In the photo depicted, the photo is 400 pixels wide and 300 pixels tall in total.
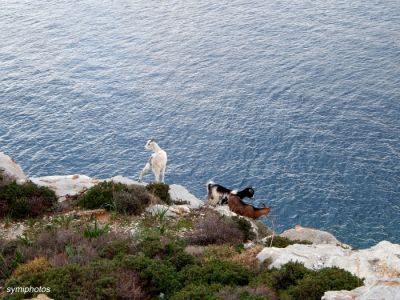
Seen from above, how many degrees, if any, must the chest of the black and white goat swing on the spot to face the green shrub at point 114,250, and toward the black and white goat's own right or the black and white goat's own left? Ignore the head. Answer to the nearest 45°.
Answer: approximately 90° to the black and white goat's own right

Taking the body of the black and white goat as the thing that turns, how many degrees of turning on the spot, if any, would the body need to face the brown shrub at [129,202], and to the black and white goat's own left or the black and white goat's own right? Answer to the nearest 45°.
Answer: approximately 135° to the black and white goat's own right

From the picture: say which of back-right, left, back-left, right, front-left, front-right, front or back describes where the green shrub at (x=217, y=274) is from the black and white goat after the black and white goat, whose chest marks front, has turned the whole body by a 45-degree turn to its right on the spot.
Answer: front-right

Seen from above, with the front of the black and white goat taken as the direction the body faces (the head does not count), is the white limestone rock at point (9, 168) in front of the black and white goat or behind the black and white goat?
behind

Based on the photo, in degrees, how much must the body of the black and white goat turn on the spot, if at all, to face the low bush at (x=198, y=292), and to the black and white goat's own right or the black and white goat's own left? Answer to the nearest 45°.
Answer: approximately 90° to the black and white goat's own right

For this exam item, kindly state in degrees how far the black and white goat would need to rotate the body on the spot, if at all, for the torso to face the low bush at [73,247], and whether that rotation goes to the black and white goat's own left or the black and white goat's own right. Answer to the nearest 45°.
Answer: approximately 135° to the black and white goat's own right

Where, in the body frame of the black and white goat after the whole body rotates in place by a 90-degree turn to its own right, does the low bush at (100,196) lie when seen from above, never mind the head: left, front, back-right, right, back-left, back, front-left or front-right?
front-right

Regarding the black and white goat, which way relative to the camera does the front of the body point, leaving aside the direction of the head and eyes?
to the viewer's right

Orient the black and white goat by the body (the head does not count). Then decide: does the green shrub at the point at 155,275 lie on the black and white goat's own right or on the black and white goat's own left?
on the black and white goat's own right

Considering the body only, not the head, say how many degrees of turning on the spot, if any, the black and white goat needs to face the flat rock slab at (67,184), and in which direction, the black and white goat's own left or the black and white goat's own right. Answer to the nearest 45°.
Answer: approximately 180°

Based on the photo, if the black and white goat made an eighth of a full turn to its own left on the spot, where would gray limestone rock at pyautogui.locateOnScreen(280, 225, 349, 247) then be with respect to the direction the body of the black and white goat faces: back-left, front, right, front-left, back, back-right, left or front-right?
right

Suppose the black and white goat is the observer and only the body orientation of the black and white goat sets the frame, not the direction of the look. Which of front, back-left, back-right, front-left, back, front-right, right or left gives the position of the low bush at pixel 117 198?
back-right

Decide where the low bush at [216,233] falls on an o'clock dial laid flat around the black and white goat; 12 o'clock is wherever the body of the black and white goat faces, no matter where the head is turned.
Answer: The low bush is roughly at 3 o'clock from the black and white goat.

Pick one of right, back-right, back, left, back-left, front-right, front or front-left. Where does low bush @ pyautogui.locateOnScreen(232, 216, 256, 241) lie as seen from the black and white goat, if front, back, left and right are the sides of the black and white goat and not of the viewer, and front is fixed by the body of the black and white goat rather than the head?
right
